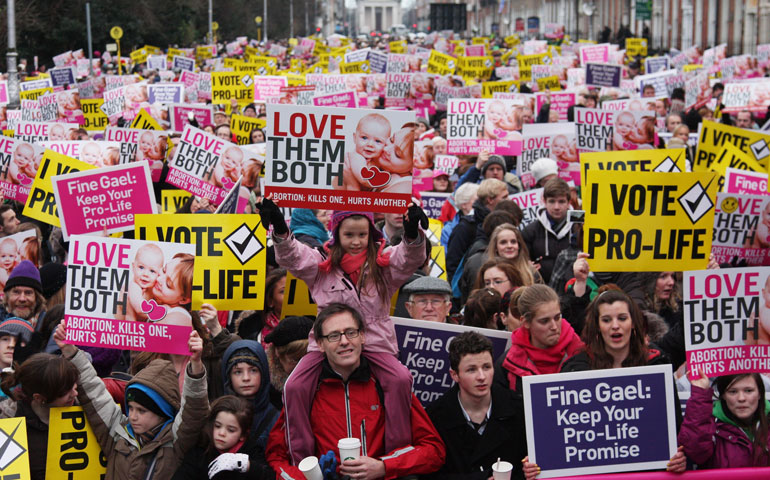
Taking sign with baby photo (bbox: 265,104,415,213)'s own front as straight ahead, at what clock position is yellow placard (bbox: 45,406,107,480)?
The yellow placard is roughly at 2 o'clock from the sign with baby photo.

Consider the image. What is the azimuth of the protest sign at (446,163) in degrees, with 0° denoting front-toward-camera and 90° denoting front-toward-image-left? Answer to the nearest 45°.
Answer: approximately 0°

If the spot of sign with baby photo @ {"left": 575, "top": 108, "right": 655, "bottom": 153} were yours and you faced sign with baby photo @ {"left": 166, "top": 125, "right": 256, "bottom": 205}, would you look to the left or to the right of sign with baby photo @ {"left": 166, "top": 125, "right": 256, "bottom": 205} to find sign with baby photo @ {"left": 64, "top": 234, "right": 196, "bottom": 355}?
left

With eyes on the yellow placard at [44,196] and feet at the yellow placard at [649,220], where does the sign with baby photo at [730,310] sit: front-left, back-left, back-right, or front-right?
back-left

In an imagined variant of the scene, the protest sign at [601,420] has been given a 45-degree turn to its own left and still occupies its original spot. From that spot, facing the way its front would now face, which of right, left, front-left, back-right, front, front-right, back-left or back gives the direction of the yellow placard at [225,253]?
back

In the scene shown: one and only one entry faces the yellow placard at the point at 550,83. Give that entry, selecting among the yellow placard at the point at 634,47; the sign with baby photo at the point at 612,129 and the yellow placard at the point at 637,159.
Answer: the yellow placard at the point at 634,47

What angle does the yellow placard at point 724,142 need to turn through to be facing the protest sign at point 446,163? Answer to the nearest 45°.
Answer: approximately 135° to its right

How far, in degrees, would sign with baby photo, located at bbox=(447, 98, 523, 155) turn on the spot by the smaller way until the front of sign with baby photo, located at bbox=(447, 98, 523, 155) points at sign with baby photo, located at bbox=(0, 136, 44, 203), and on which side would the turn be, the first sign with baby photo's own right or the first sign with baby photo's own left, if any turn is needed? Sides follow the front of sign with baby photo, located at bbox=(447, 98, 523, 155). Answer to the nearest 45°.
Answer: approximately 45° to the first sign with baby photo's own right
